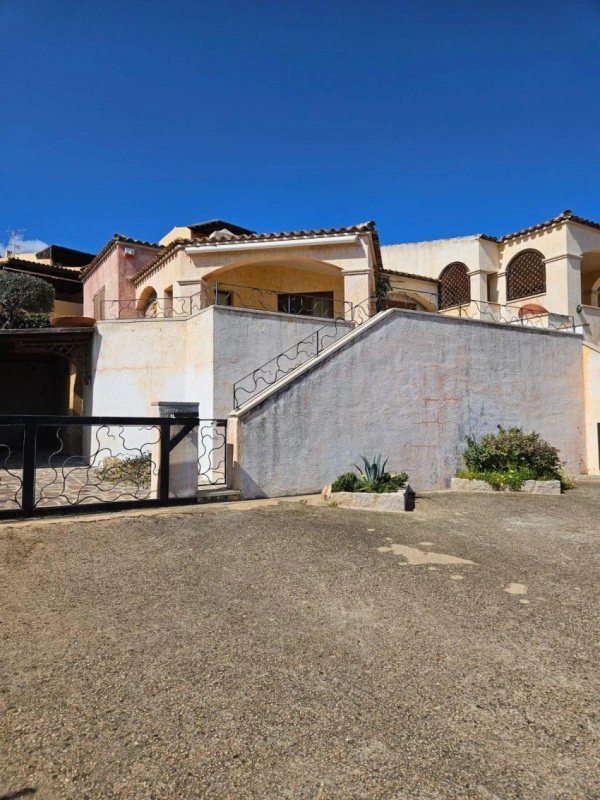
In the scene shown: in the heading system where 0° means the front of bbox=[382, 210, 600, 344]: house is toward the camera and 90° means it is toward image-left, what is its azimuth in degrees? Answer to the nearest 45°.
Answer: approximately 45°

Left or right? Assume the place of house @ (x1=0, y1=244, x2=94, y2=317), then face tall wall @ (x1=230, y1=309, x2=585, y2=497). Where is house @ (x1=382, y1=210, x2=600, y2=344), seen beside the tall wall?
left

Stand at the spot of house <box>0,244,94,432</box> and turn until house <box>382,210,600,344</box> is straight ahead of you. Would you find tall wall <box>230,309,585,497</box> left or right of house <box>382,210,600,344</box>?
right

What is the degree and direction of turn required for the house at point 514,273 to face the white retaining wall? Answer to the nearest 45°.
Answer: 0° — it already faces it

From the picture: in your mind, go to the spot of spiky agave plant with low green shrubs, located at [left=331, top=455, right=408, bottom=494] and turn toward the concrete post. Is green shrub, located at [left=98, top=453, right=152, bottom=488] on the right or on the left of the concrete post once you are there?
right
